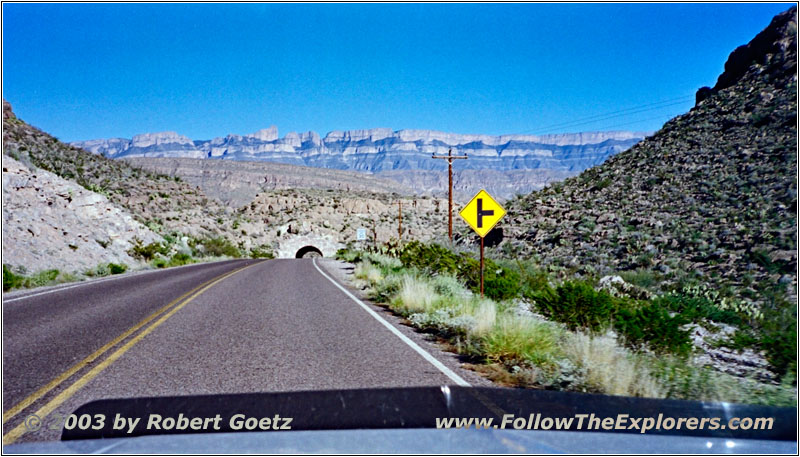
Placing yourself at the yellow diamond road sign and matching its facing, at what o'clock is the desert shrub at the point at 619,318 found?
The desert shrub is roughly at 11 o'clock from the yellow diamond road sign.

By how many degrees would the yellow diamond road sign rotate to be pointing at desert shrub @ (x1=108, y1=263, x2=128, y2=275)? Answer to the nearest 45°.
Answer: approximately 135° to its right

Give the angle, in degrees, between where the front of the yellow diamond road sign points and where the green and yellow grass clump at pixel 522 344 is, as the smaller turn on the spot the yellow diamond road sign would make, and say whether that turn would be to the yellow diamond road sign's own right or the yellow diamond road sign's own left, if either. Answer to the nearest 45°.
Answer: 0° — it already faces it

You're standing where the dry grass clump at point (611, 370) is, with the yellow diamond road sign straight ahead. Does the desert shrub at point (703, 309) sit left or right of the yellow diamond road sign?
right

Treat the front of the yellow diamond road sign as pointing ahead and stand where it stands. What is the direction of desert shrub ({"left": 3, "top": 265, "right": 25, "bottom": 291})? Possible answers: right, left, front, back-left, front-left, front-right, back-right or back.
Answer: right

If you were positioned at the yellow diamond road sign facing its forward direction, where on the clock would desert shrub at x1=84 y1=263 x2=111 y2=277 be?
The desert shrub is roughly at 4 o'clock from the yellow diamond road sign.

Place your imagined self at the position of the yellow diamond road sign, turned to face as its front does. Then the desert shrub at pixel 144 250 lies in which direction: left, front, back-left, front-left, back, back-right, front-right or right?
back-right

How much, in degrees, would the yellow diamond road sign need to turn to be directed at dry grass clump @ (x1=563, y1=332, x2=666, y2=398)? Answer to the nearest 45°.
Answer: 0° — it already faces it

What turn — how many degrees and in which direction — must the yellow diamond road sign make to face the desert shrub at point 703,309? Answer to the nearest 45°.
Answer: approximately 90° to its left

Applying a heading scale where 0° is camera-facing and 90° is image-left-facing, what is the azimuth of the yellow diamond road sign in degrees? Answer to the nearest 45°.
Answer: approximately 0°

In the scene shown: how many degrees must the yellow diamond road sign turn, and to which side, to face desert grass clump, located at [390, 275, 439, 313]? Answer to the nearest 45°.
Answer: approximately 45° to its right

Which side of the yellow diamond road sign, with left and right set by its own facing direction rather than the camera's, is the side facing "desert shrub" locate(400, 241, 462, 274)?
back

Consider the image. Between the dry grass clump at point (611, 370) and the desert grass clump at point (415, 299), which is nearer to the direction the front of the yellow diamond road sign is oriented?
the dry grass clump

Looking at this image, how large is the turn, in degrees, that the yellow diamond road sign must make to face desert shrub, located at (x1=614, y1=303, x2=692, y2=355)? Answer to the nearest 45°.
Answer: approximately 45° to its left
